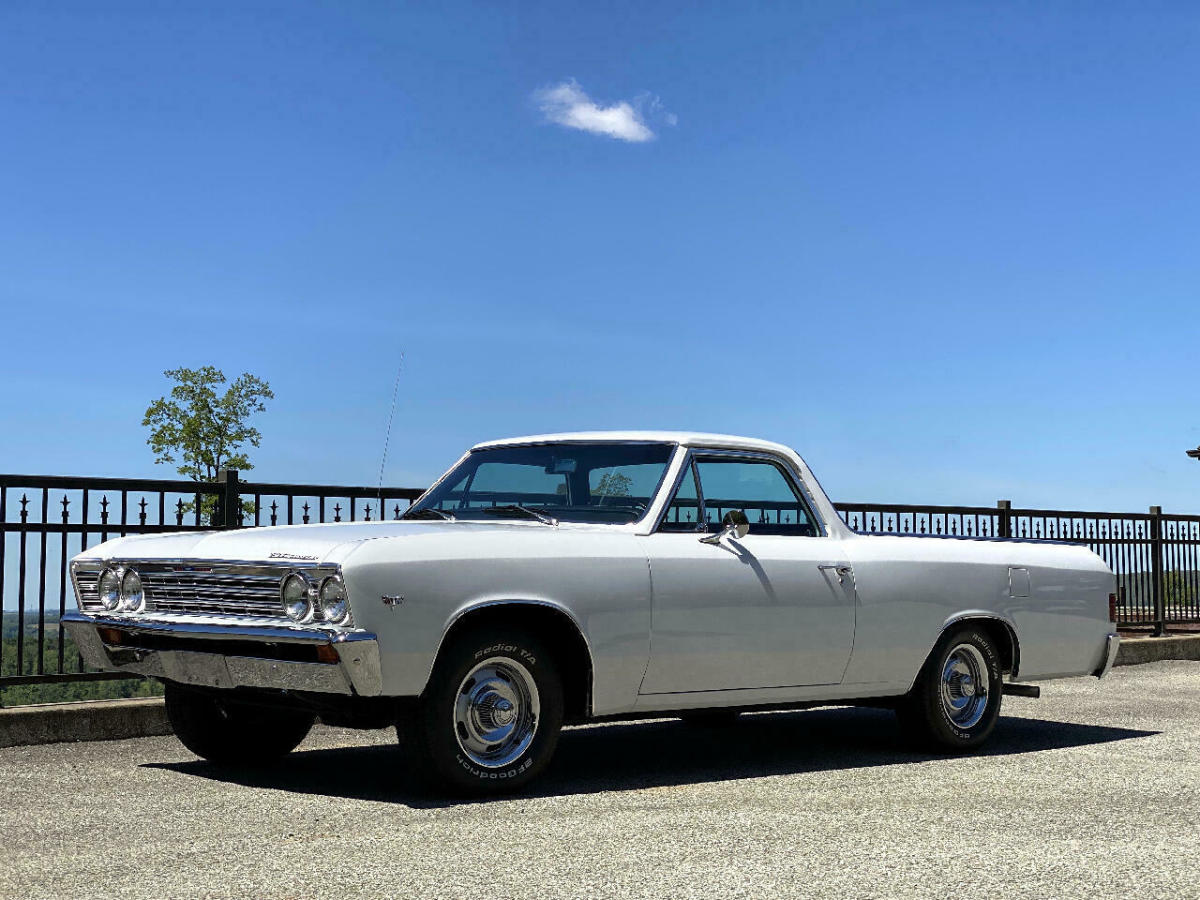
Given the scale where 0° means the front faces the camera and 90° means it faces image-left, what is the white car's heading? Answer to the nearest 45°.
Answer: approximately 45°

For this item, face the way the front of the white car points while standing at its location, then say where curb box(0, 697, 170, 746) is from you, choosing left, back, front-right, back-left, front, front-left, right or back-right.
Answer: right

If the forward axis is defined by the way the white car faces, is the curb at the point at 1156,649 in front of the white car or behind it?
behind
